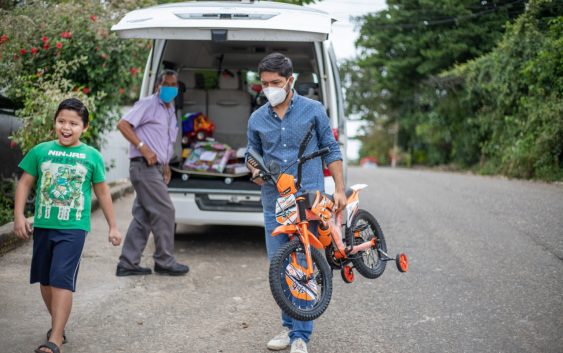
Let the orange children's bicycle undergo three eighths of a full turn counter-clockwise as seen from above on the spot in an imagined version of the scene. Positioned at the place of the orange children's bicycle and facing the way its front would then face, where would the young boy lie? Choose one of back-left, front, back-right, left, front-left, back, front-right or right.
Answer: back

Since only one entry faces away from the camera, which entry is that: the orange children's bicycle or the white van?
the white van

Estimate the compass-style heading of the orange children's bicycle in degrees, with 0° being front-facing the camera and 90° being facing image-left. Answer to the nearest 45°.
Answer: approximately 45°

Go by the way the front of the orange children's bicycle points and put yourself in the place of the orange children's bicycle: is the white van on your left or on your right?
on your right

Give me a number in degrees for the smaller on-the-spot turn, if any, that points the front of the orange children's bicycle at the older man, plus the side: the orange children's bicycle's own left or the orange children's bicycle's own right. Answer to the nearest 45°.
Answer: approximately 90° to the orange children's bicycle's own right

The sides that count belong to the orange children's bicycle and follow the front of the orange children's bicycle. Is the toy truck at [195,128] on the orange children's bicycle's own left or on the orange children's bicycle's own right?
on the orange children's bicycle's own right

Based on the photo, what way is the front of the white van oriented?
away from the camera

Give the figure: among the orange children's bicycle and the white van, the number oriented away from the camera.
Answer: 1

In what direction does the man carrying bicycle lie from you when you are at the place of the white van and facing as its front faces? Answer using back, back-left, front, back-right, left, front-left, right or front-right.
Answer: back
